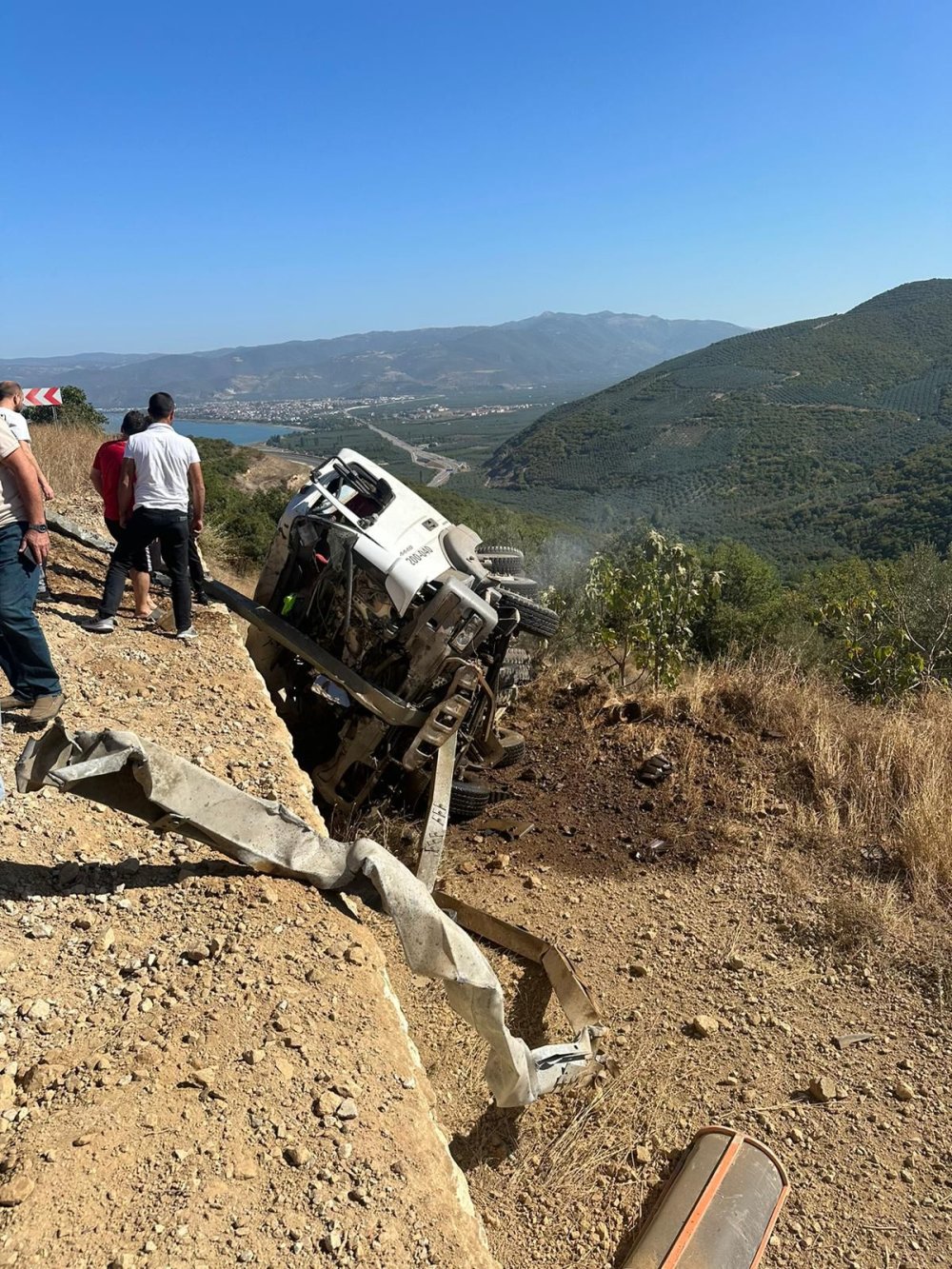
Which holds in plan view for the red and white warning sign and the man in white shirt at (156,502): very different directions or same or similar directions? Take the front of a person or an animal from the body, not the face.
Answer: very different directions

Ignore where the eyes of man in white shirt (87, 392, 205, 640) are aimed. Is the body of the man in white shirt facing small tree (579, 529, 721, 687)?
no

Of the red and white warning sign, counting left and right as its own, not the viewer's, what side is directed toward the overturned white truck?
front

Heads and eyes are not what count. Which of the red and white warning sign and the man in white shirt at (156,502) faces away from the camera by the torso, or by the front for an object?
the man in white shirt

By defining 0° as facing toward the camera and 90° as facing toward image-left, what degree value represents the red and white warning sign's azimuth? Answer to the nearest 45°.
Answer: approximately 0°

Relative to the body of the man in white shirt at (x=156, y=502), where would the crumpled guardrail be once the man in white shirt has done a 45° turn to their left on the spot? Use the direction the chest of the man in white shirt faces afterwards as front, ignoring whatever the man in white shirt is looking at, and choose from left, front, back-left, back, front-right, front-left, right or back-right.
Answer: back-left

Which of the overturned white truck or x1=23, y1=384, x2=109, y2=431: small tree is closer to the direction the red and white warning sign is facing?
the overturned white truck

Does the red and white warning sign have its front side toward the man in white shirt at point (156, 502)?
yes

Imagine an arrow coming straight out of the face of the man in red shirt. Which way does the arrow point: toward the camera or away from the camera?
away from the camera

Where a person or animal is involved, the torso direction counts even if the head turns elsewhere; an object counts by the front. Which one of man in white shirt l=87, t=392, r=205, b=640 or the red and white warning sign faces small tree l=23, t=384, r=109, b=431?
the man in white shirt

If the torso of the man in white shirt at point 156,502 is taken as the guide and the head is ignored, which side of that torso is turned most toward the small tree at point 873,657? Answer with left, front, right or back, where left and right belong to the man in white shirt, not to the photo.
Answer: right

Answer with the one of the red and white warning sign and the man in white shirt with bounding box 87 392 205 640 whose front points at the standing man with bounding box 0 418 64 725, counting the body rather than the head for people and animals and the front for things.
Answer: the red and white warning sign

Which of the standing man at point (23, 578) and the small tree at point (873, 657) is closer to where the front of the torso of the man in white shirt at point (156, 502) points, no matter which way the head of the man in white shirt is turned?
the small tree

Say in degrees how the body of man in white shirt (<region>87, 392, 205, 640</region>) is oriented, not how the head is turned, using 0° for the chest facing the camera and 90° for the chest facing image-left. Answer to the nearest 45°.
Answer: approximately 180°

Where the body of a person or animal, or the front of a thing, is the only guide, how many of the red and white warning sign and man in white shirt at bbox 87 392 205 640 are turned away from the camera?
1
